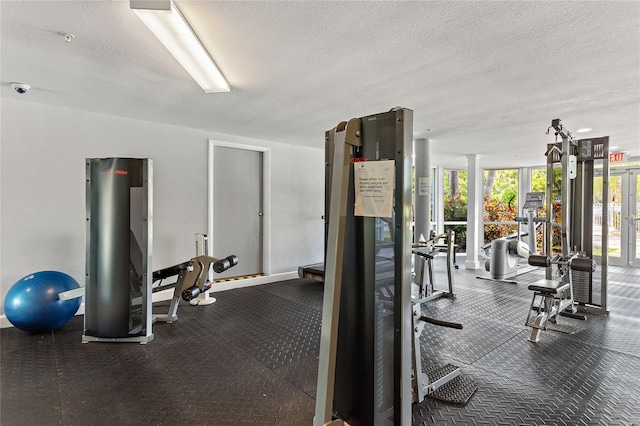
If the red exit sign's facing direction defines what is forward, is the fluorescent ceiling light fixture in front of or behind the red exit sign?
in front

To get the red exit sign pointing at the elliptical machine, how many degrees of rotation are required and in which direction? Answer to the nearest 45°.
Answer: approximately 45° to its right

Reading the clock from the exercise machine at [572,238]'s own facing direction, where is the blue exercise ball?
The blue exercise ball is roughly at 12 o'clock from the exercise machine.

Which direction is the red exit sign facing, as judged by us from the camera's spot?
facing the viewer

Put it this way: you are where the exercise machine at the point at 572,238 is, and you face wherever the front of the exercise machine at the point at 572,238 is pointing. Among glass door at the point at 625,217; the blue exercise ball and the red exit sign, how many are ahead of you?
1

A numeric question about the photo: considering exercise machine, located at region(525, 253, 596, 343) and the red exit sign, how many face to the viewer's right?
0

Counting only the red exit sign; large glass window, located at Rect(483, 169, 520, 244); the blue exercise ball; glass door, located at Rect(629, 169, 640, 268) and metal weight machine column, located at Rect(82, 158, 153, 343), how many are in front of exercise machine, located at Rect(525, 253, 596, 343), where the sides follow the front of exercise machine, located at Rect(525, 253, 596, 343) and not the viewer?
2

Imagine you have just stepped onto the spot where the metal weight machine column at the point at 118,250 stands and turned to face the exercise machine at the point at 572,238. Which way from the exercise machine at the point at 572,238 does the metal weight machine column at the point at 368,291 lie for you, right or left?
right

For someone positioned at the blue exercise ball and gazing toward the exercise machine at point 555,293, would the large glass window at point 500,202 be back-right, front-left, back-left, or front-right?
front-left

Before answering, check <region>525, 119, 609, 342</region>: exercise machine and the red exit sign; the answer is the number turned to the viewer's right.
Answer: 0

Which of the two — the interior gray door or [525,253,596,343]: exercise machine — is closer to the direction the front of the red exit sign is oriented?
the exercise machine

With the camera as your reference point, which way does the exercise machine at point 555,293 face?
facing the viewer and to the left of the viewer
